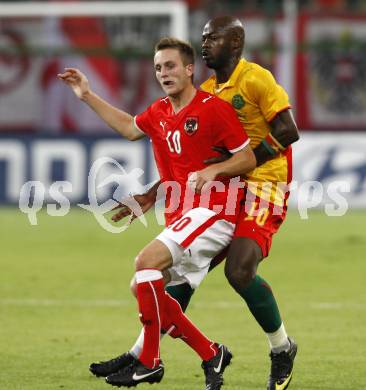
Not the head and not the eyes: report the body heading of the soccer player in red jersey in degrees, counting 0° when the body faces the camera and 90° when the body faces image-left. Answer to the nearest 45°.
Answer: approximately 45°

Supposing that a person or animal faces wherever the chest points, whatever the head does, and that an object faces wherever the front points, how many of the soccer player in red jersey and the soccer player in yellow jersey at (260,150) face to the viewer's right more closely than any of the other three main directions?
0

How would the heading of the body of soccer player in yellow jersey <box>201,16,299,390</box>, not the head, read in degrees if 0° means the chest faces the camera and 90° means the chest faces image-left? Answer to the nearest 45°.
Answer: approximately 45°

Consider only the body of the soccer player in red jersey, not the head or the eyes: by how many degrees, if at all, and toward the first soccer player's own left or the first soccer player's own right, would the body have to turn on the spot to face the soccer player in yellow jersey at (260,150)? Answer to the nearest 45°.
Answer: approximately 180°

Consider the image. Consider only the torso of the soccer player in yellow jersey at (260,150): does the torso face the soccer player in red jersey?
yes
